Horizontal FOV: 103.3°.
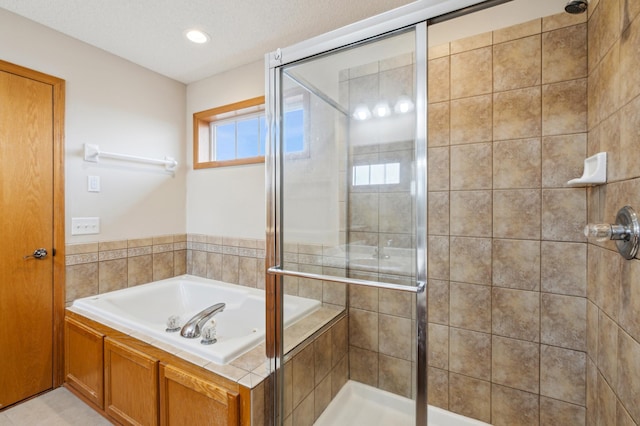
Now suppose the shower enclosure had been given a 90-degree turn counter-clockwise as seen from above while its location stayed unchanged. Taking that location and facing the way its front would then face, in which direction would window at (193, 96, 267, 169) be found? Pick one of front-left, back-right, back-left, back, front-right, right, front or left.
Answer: back

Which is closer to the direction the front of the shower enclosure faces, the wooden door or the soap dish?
the wooden door

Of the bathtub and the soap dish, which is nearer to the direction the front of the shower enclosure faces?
the bathtub

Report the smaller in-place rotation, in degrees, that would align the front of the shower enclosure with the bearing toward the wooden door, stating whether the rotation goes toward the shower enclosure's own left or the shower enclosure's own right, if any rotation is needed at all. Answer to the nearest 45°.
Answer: approximately 45° to the shower enclosure's own right

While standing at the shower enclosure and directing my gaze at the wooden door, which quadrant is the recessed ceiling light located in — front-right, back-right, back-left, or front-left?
front-right

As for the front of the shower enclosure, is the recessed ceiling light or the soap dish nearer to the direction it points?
the recessed ceiling light

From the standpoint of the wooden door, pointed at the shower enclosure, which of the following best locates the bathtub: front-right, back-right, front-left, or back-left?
front-left

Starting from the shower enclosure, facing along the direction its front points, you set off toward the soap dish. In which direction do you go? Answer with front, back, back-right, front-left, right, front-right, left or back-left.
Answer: back-left

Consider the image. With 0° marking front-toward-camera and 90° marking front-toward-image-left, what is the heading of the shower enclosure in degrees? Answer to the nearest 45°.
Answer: approximately 45°

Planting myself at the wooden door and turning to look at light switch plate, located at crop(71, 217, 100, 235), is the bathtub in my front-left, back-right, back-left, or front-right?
front-right
